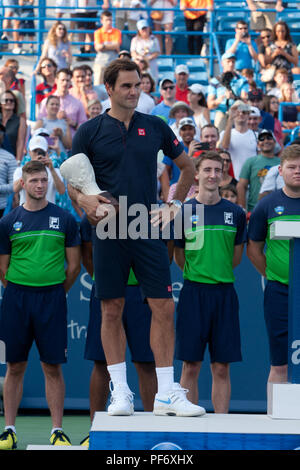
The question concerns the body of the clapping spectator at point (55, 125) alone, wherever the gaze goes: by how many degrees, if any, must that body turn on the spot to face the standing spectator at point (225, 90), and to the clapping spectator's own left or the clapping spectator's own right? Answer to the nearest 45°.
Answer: approximately 135° to the clapping spectator's own left

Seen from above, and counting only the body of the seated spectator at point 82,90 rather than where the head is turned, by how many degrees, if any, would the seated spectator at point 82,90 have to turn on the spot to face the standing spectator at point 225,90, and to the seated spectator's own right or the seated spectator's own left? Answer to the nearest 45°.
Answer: approximately 90° to the seated spectator's own left

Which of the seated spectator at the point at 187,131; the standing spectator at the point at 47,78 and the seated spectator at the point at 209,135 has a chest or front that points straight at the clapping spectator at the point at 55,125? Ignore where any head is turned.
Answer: the standing spectator at the point at 47,78

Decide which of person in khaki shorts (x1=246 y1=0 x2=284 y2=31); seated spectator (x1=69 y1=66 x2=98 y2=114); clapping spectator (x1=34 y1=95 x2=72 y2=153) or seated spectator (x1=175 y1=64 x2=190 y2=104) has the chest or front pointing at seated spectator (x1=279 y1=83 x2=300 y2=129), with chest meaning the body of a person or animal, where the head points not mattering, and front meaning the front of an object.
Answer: person in khaki shorts (x1=246 y1=0 x2=284 y2=31)

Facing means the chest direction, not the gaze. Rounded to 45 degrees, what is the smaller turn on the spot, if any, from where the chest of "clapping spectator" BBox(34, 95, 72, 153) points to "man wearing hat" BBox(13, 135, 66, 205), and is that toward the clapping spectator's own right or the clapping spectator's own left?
0° — they already face them

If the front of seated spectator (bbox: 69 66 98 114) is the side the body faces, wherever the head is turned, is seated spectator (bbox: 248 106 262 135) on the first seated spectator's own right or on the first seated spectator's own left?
on the first seated spectator's own left

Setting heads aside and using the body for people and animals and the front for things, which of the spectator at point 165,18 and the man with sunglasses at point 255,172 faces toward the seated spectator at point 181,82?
the spectator at point 165,18

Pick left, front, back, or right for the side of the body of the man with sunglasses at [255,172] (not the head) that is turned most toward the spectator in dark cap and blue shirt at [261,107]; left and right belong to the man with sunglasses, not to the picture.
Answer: back

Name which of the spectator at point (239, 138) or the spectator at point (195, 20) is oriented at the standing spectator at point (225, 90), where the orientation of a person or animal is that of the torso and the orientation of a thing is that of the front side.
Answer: the spectator at point (195, 20)
